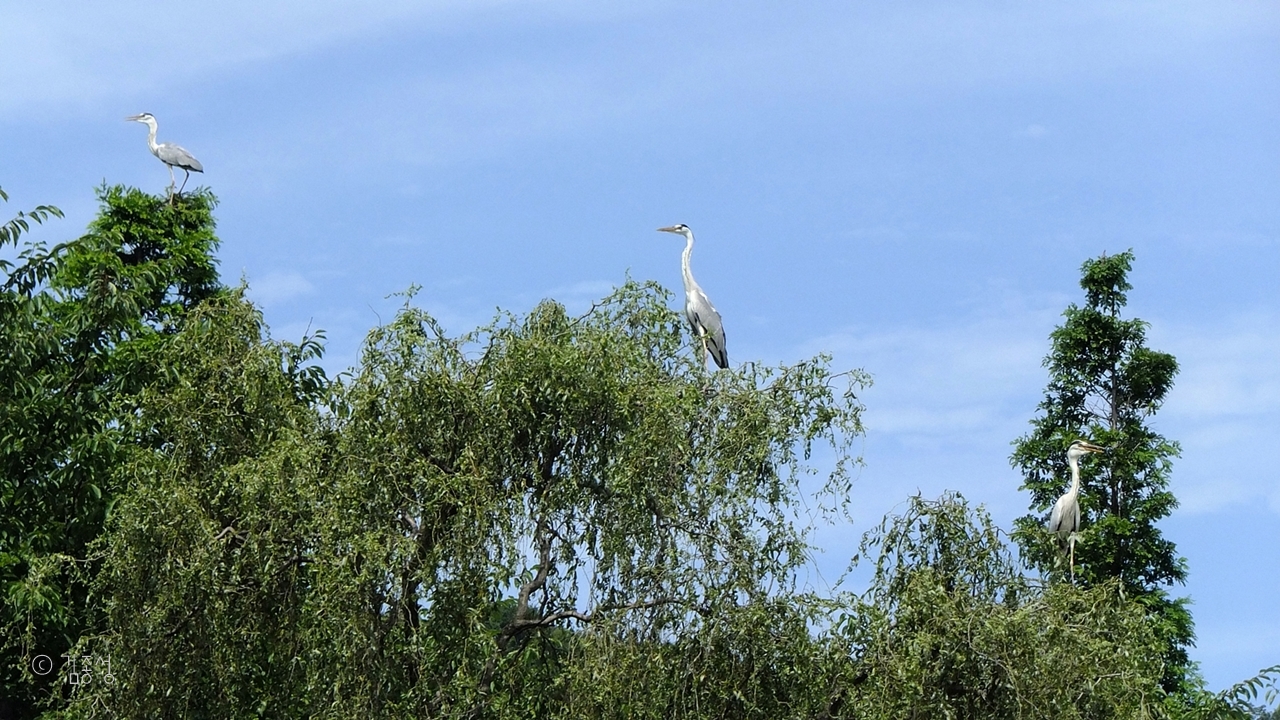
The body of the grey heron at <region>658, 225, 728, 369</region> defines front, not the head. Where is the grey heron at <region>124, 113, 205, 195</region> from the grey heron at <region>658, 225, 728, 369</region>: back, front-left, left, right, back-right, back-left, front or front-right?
front-right

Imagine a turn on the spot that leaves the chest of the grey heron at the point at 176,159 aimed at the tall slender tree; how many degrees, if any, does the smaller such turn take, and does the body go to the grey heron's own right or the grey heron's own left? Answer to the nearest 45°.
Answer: approximately 135° to the grey heron's own left

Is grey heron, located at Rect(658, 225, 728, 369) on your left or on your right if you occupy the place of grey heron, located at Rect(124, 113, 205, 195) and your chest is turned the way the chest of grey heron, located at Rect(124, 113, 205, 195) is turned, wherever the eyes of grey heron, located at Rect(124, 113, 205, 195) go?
on your left

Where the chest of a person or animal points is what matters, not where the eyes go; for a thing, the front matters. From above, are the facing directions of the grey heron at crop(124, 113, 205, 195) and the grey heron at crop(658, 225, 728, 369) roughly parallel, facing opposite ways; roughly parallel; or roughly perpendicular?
roughly parallel

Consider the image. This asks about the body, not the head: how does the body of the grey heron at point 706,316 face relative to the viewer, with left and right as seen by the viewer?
facing to the left of the viewer

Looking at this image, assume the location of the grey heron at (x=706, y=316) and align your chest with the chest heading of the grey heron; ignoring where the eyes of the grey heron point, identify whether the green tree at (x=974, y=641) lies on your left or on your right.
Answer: on your left

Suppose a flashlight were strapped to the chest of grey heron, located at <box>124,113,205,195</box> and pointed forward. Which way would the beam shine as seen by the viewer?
to the viewer's left

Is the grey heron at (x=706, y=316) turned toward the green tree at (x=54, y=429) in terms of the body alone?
yes

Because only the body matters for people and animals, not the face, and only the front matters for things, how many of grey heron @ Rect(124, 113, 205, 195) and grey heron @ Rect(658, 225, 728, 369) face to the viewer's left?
2
